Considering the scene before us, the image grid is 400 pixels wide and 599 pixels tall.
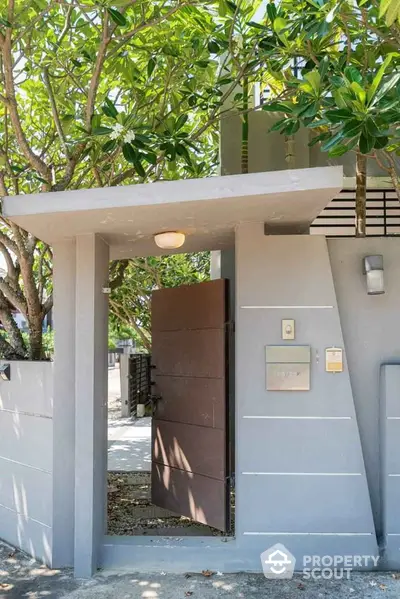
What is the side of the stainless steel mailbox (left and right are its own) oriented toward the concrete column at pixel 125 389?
back

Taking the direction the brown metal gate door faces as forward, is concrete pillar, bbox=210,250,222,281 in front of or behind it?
behind

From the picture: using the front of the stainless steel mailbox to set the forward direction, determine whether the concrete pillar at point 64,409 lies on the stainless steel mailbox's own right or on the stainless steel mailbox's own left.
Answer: on the stainless steel mailbox's own right

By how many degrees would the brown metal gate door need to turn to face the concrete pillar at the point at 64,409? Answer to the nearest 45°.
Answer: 0° — it already faces it

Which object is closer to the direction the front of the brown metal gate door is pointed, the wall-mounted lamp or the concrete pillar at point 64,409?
the concrete pillar

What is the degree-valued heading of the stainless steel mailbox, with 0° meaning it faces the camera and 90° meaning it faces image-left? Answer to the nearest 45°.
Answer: approximately 0°
